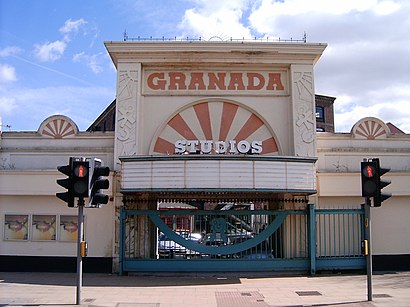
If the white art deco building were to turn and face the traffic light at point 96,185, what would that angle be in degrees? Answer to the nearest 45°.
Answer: approximately 45° to its right

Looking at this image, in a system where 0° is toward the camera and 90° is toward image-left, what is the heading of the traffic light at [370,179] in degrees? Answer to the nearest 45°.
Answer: approximately 0°

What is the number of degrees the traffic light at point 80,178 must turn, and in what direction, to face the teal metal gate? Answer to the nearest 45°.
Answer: approximately 135° to its left

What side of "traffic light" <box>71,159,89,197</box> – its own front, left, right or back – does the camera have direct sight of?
front

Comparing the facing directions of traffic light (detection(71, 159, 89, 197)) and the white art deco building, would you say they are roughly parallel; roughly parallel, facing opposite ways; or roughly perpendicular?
roughly parallel

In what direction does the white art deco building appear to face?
toward the camera

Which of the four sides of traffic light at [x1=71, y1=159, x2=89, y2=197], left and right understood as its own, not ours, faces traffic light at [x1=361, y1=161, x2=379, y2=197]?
left

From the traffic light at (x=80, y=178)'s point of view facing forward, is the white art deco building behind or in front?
behind

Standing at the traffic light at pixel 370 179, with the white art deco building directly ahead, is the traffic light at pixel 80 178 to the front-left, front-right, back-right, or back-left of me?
front-left

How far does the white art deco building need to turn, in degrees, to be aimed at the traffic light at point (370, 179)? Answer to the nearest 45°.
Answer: approximately 45° to its left

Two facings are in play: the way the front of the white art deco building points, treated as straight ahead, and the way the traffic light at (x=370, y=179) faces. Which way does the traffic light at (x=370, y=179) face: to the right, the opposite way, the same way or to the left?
the same way

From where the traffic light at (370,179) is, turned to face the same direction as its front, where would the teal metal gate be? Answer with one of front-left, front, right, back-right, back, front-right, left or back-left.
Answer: back-right

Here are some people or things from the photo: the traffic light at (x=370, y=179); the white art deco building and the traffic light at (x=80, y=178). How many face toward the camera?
3
